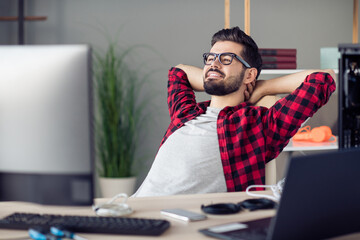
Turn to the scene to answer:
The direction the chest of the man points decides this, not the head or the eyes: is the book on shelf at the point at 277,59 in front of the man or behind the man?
behind

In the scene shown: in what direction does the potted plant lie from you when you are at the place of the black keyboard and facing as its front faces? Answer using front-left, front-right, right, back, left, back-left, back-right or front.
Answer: back

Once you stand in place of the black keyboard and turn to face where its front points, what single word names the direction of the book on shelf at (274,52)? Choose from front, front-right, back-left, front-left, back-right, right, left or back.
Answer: back-left

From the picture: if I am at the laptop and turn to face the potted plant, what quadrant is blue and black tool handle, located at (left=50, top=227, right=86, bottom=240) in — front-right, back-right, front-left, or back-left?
front-left

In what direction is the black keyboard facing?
toward the camera

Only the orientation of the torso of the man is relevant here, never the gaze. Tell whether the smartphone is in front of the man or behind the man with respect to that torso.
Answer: in front

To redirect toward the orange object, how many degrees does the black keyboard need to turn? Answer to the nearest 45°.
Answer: approximately 135° to its left

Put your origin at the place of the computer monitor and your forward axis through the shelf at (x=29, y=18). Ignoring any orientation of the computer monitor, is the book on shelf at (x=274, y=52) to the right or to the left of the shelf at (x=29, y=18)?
right

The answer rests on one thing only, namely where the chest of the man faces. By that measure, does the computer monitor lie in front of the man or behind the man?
in front

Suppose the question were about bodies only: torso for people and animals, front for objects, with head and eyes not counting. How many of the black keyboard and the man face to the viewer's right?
0

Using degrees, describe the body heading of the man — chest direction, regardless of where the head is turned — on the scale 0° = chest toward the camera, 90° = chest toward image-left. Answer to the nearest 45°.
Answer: approximately 45°
